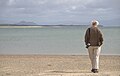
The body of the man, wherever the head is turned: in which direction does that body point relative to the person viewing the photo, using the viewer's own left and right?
facing away from the viewer
